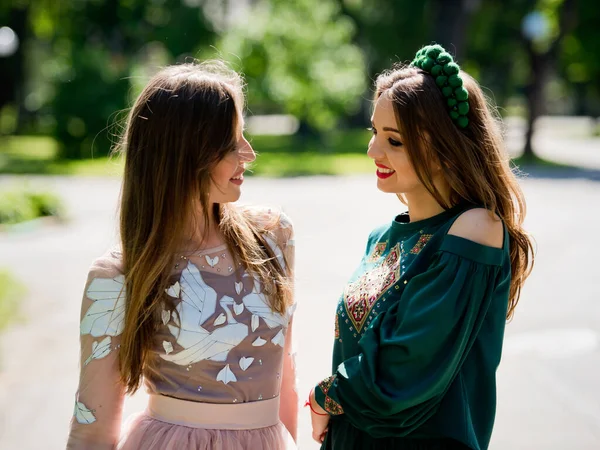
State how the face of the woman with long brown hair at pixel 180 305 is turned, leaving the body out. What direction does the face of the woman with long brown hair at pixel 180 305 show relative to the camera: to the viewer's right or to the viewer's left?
to the viewer's right

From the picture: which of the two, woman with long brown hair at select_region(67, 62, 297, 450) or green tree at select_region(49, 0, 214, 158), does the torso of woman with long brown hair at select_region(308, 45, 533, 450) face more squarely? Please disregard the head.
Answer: the woman with long brown hair

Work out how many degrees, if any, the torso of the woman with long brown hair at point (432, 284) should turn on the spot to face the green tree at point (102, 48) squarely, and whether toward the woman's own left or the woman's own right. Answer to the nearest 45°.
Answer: approximately 90° to the woman's own right

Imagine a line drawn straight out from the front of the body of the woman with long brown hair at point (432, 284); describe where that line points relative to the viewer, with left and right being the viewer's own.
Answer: facing the viewer and to the left of the viewer

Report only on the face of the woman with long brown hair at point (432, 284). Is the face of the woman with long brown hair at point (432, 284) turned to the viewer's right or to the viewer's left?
to the viewer's left

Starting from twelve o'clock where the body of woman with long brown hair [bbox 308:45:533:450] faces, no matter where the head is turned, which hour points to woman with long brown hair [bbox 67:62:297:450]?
woman with long brown hair [bbox 67:62:297:450] is roughly at 1 o'clock from woman with long brown hair [bbox 308:45:533:450].
